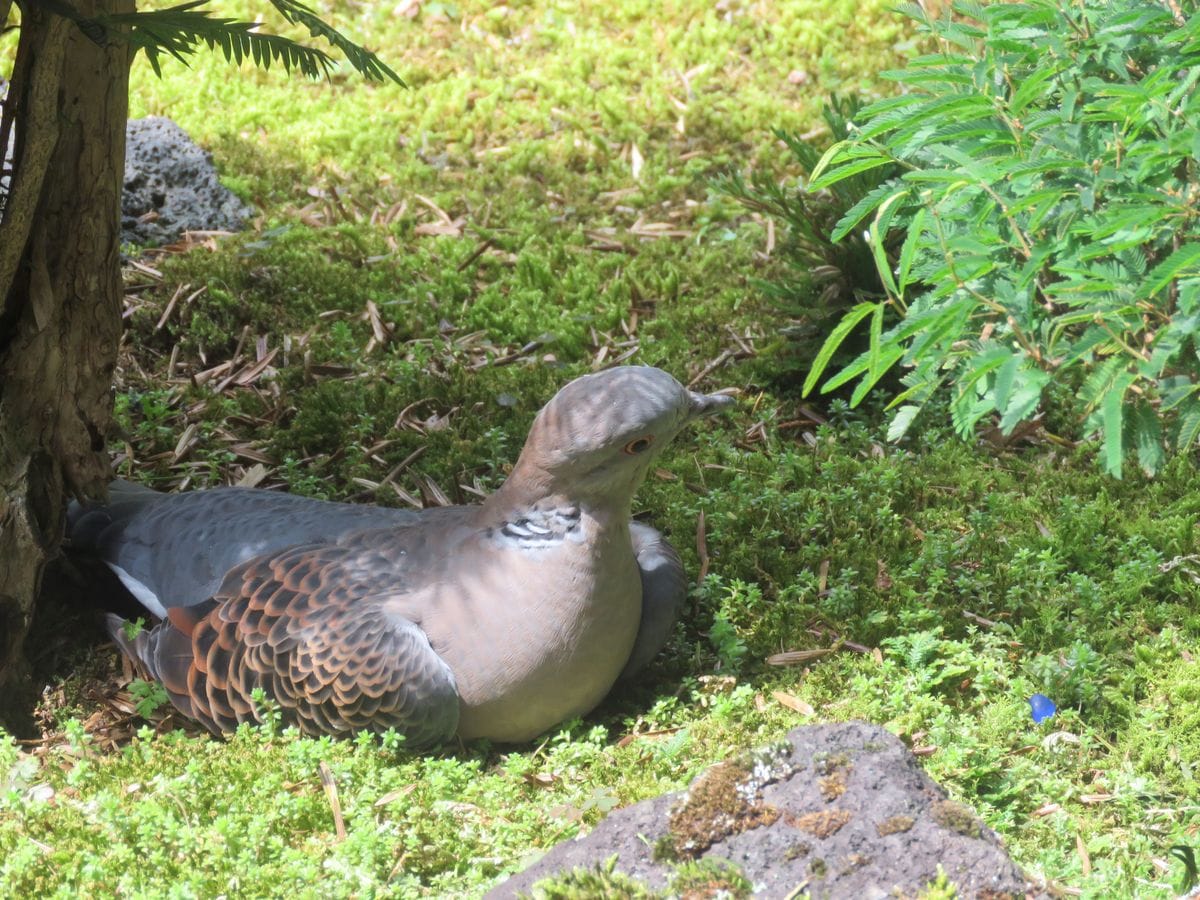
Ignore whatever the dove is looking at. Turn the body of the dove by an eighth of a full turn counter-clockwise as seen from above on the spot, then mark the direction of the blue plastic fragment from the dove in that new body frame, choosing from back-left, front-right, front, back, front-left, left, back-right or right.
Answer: front

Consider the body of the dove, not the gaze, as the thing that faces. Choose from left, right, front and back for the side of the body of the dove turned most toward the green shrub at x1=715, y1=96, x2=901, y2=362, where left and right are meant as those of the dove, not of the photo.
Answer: left

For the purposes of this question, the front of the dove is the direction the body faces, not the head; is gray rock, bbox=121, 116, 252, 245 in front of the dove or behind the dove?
behind

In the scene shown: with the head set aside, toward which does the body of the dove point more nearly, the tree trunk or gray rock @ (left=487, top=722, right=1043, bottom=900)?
the gray rock

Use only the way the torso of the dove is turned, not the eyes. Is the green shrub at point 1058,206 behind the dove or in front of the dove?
in front

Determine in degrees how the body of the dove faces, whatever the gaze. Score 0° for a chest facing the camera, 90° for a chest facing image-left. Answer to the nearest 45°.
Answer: approximately 315°

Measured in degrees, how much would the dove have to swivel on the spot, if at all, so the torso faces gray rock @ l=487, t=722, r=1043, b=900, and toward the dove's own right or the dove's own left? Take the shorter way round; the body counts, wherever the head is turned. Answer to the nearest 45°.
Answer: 0° — it already faces it

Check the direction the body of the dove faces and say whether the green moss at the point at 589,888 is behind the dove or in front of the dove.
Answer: in front

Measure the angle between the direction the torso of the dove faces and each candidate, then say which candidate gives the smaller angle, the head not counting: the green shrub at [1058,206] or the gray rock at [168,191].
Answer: the green shrub

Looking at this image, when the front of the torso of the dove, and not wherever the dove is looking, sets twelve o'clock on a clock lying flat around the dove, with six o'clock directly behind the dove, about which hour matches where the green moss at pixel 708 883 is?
The green moss is roughly at 1 o'clock from the dove.

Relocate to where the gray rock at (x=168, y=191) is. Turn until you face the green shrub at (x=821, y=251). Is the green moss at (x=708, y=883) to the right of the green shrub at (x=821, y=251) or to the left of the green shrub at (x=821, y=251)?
right

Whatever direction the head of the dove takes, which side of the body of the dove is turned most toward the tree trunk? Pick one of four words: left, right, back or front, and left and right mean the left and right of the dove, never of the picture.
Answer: back
